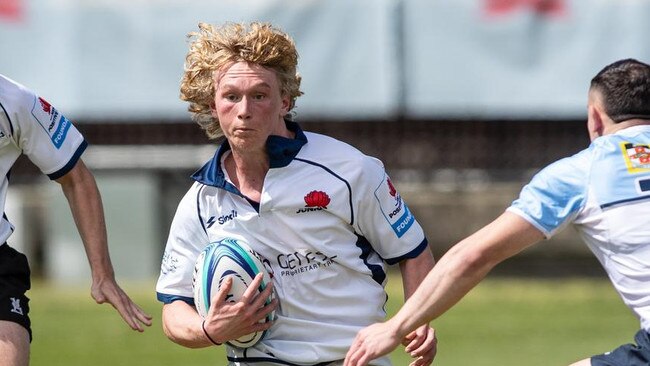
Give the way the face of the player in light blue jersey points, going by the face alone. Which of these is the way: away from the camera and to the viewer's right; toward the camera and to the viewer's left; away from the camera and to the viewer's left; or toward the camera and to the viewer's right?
away from the camera and to the viewer's left

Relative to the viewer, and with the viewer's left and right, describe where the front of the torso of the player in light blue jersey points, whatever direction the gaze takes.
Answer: facing away from the viewer and to the left of the viewer
